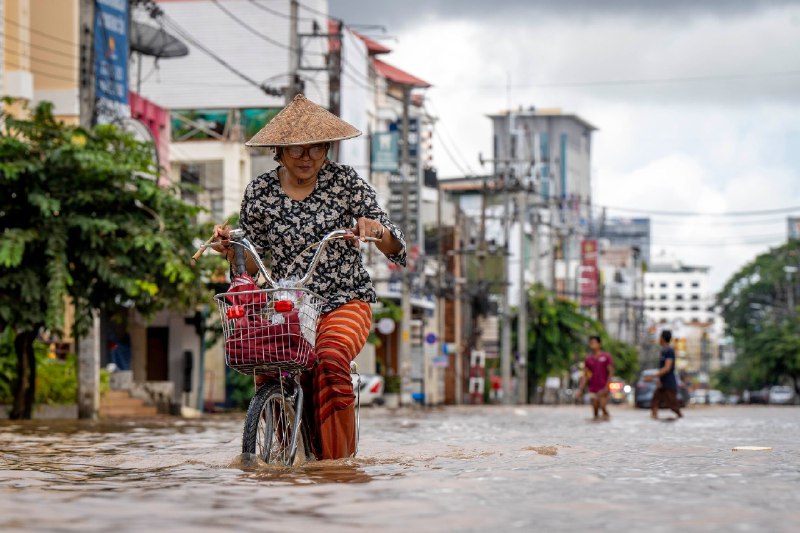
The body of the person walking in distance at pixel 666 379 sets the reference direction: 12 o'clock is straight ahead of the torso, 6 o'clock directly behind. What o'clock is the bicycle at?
The bicycle is roughly at 9 o'clock from the person walking in distance.

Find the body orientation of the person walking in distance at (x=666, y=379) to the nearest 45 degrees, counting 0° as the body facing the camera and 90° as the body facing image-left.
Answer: approximately 90°

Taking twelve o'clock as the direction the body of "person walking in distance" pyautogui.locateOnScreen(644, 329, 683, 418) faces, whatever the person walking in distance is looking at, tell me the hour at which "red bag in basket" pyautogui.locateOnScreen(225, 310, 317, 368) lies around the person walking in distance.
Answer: The red bag in basket is roughly at 9 o'clock from the person walking in distance.

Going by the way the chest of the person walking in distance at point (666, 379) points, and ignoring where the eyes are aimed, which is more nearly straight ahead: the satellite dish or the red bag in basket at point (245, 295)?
the satellite dish

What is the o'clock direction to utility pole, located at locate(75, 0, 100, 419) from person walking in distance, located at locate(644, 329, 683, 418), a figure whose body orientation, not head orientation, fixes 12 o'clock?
The utility pole is roughly at 11 o'clock from the person walking in distance.

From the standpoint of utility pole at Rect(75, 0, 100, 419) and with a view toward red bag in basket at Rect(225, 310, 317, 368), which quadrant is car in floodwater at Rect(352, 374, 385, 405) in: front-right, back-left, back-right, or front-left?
back-left

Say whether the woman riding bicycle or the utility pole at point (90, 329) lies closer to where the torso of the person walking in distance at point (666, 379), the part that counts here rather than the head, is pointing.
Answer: the utility pole
